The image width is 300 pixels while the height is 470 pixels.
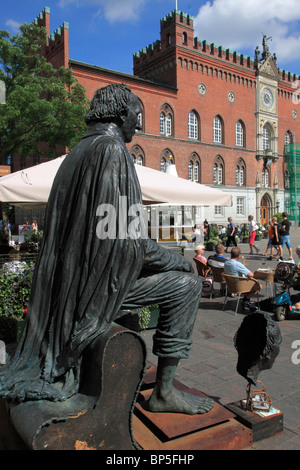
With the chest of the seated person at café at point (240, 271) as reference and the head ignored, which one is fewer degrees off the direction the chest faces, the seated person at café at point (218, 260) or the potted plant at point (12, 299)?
the seated person at café

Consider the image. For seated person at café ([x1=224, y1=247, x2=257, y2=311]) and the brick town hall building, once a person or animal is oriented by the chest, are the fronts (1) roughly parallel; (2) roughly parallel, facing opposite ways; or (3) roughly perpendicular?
roughly perpendicular

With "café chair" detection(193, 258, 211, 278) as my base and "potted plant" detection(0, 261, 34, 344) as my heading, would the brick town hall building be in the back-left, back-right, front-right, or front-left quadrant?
back-right

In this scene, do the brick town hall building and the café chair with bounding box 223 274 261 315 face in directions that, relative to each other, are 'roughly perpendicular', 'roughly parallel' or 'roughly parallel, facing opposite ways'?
roughly perpendicular

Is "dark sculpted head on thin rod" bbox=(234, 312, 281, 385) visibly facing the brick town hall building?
no

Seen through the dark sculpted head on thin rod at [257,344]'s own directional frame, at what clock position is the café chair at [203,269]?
The café chair is roughly at 10 o'clock from the dark sculpted head on thin rod.

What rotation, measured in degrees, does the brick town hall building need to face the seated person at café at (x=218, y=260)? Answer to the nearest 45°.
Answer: approximately 45° to its right

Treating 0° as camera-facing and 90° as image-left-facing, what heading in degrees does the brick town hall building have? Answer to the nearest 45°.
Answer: approximately 315°
